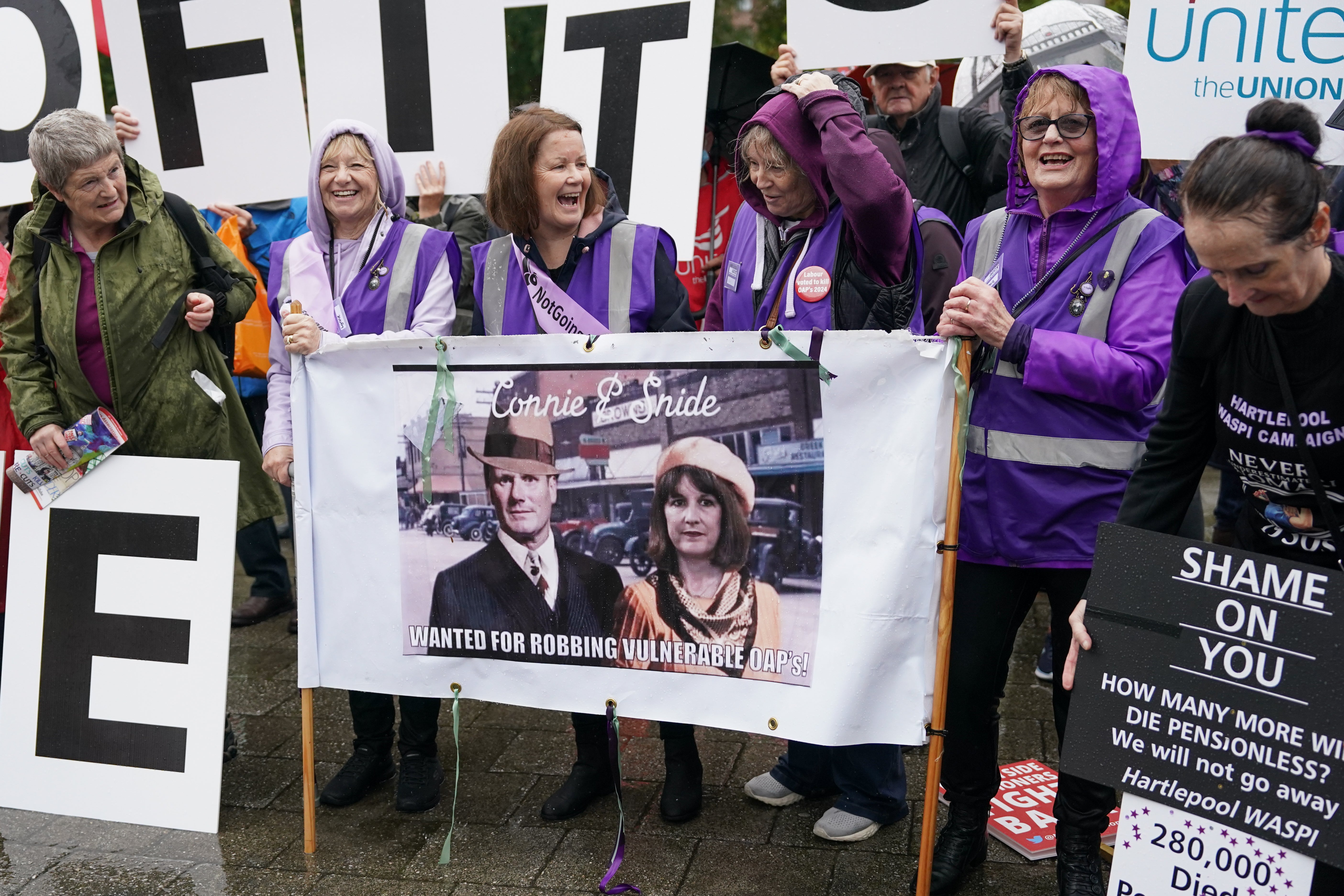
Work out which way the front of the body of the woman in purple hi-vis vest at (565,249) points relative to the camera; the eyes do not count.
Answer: toward the camera

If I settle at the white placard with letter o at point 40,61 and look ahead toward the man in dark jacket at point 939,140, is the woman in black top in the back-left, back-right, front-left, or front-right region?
front-right

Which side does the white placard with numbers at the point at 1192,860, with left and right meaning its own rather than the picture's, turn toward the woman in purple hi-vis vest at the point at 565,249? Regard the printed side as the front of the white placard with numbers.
right

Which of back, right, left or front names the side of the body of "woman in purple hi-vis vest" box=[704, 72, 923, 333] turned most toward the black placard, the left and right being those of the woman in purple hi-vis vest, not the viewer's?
left

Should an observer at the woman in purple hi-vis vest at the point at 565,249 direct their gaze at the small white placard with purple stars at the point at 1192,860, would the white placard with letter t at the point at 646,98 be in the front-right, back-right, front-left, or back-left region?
back-left

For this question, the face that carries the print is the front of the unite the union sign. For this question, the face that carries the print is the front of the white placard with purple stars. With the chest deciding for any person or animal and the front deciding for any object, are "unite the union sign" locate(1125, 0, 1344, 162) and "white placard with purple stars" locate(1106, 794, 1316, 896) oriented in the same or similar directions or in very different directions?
same or similar directions

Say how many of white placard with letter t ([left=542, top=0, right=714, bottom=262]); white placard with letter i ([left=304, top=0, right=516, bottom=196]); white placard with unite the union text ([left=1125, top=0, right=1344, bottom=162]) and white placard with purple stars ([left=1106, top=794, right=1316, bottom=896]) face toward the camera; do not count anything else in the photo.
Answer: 4

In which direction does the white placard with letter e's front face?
toward the camera

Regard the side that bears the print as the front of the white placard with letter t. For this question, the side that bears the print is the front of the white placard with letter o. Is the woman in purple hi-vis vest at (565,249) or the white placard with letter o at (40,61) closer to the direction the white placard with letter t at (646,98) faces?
the woman in purple hi-vis vest

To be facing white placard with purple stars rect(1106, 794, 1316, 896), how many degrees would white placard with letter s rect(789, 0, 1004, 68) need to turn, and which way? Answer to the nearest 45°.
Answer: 0° — it already faces it

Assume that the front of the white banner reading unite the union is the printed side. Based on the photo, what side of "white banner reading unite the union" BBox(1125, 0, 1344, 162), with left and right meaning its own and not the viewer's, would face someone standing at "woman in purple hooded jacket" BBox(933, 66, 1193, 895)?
front

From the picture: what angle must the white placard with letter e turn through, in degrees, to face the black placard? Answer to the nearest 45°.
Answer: approximately 45° to its left

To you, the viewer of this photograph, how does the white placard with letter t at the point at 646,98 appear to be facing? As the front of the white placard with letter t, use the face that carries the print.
facing the viewer

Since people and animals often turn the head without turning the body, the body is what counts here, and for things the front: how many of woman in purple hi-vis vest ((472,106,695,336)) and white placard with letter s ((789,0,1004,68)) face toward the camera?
2

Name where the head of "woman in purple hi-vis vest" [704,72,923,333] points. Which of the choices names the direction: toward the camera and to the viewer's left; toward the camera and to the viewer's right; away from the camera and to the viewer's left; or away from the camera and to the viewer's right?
toward the camera and to the viewer's left
